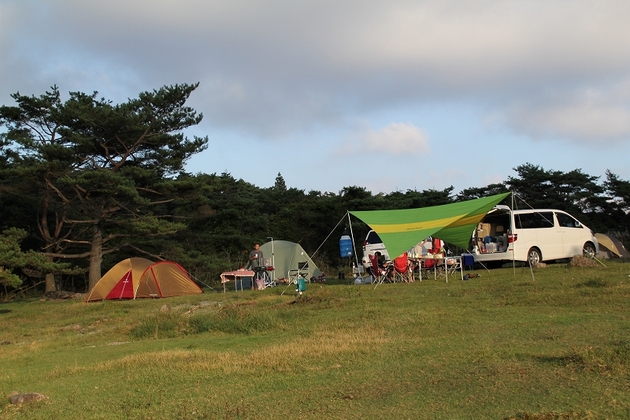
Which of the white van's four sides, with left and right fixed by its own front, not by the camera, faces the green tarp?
back

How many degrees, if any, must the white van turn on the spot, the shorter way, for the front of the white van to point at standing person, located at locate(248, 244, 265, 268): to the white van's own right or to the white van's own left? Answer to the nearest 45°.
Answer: approximately 135° to the white van's own left

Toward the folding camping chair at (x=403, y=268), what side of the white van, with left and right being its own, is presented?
back

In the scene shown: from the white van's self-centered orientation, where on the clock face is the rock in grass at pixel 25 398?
The rock in grass is roughly at 5 o'clock from the white van.

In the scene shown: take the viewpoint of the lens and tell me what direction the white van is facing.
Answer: facing away from the viewer and to the right of the viewer
